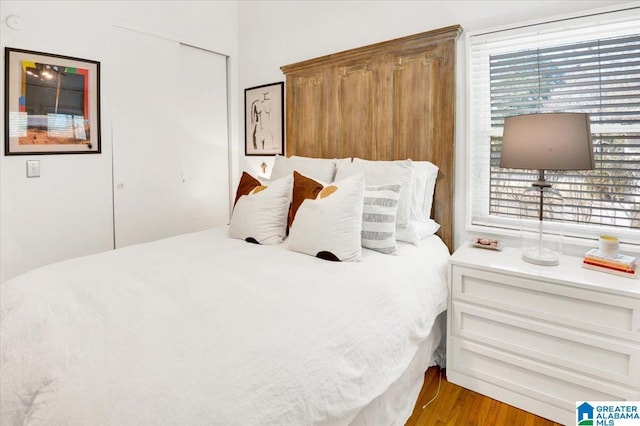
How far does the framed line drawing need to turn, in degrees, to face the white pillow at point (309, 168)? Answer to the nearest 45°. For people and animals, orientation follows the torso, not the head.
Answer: approximately 45° to its left

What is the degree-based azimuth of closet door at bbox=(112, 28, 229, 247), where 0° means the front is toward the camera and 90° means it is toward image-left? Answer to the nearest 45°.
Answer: approximately 315°

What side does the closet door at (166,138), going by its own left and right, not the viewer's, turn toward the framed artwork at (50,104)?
right

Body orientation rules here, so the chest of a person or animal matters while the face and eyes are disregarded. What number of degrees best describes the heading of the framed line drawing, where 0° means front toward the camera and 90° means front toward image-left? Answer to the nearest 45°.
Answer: approximately 45°

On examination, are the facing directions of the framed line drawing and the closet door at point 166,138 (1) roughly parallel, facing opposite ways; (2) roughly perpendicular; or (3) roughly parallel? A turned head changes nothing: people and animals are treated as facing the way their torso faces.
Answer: roughly perpendicular

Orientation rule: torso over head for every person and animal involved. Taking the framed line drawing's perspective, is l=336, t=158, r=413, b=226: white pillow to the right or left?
on its left

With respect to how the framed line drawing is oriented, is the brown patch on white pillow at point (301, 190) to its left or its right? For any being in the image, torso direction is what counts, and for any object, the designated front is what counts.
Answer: on its left

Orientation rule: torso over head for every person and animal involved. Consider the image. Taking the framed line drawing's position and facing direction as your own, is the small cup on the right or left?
on its left
